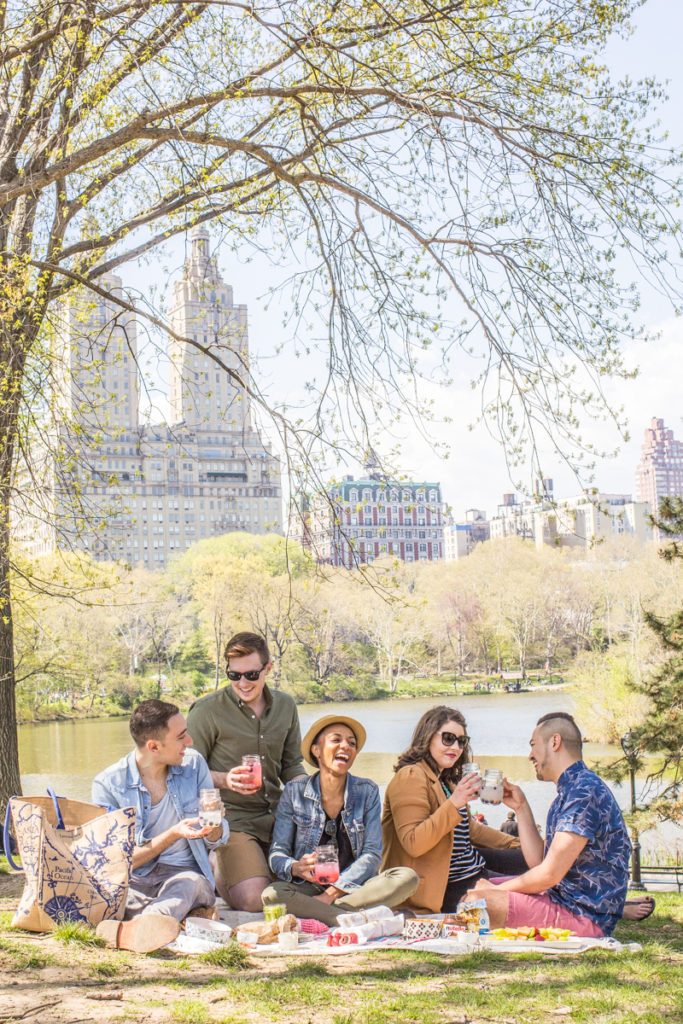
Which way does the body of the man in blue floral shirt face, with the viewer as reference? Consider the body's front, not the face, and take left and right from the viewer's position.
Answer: facing to the left of the viewer

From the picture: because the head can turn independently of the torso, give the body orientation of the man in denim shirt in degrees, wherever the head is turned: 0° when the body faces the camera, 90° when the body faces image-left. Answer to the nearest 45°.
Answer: approximately 315°

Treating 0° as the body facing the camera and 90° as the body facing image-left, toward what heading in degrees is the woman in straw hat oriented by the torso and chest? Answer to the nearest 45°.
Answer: approximately 0°

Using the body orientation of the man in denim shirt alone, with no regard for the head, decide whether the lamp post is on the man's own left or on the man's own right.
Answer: on the man's own left

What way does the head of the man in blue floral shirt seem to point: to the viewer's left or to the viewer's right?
to the viewer's left

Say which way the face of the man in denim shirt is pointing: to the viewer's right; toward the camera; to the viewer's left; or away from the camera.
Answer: to the viewer's right

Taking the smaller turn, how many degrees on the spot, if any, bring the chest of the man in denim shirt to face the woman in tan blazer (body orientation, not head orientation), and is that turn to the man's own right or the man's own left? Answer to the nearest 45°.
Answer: approximately 45° to the man's own left

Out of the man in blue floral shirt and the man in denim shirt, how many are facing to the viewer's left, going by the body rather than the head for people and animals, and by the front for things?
1
